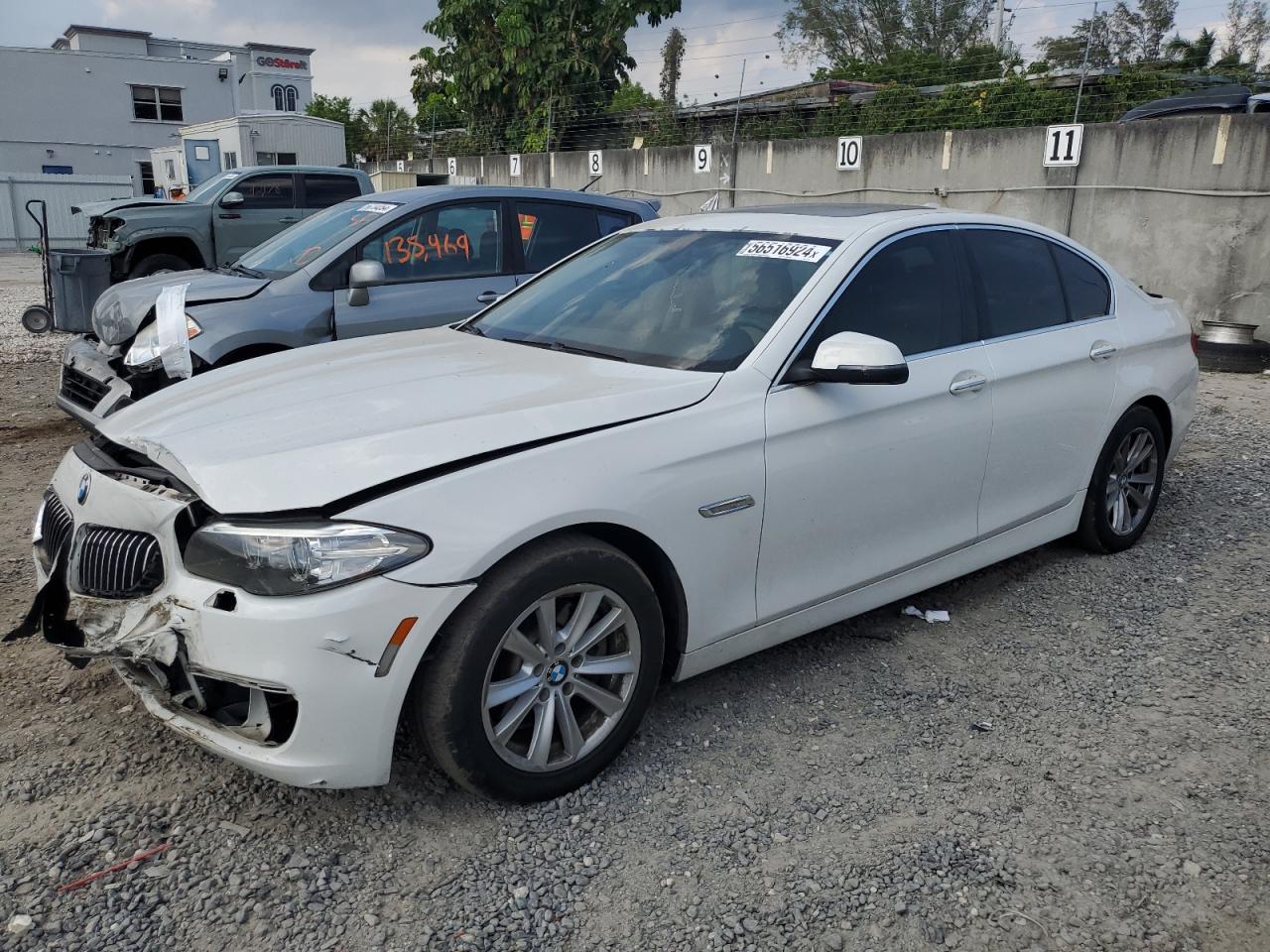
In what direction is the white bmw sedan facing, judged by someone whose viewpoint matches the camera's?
facing the viewer and to the left of the viewer

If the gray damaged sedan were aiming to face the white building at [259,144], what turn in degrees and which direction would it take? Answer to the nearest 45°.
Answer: approximately 135° to its right

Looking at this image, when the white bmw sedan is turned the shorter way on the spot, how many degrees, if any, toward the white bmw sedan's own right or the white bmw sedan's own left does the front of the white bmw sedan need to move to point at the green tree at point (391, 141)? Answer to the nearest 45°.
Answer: approximately 135° to the white bmw sedan's own right

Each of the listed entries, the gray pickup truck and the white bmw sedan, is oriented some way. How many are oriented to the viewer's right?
0

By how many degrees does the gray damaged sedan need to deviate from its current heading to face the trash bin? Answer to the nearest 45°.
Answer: approximately 90° to its right

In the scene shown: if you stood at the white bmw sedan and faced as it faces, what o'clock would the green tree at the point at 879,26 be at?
The green tree is roughly at 5 o'clock from the white bmw sedan.

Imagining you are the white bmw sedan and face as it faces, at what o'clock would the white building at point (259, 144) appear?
The white building is roughly at 4 o'clock from the white bmw sedan.

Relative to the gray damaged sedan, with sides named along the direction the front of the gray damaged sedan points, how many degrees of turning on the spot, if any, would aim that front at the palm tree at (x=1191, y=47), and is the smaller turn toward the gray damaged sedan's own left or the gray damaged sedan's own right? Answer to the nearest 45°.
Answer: approximately 180°

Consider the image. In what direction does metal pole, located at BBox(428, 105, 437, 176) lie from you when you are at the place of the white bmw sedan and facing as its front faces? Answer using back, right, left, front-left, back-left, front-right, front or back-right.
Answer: back-right

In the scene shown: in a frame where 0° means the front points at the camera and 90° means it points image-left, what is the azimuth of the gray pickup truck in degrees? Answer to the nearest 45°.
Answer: approximately 90°

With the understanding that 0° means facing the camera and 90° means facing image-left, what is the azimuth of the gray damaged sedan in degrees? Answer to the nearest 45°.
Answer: approximately 45°
